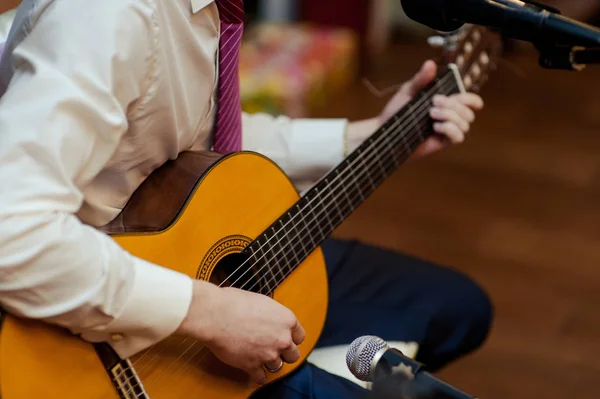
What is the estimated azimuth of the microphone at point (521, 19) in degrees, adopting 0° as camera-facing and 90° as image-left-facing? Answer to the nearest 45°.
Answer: approximately 90°

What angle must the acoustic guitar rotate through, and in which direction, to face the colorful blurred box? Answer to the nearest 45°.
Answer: approximately 135° to its left

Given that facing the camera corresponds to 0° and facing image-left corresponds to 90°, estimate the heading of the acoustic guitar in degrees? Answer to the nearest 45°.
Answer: approximately 315°

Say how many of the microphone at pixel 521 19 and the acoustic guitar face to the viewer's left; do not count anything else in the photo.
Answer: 1
